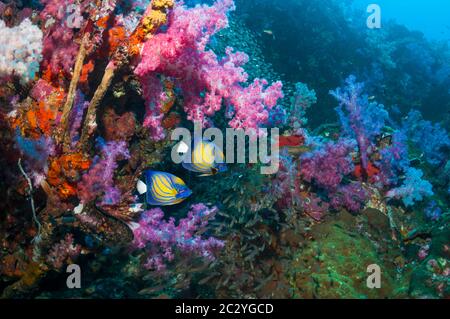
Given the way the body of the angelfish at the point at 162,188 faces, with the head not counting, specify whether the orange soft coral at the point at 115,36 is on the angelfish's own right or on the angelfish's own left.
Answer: on the angelfish's own left

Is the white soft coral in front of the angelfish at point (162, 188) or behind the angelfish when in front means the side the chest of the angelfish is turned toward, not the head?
behind

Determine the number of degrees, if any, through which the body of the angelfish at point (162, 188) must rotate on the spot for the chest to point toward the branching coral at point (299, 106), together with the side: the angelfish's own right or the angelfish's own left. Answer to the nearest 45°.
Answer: approximately 45° to the angelfish's own left

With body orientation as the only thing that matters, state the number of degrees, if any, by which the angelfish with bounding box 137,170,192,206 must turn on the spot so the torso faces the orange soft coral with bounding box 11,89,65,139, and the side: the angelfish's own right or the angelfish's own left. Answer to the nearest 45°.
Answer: approximately 135° to the angelfish's own left

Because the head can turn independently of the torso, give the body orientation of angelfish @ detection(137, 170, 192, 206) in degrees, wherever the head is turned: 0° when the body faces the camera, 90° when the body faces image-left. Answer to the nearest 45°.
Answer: approximately 270°

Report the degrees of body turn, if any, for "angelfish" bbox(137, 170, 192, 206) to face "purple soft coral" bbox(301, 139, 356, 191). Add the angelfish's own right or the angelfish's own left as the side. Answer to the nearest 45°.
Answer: approximately 45° to the angelfish's own left
